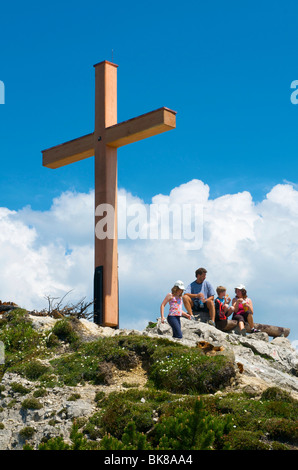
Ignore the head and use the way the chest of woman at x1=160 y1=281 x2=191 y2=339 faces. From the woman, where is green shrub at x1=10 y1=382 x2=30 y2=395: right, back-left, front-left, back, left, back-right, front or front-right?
right

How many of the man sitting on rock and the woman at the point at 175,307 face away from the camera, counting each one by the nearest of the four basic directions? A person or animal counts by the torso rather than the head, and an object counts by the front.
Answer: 0

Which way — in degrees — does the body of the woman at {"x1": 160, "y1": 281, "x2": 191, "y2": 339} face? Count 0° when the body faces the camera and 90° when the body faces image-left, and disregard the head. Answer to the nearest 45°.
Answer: approximately 315°

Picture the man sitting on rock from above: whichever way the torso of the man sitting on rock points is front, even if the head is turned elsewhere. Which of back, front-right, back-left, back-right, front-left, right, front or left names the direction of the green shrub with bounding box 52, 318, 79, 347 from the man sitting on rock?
front-right

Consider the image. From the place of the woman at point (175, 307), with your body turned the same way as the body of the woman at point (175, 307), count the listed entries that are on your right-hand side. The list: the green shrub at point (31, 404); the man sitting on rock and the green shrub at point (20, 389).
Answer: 2

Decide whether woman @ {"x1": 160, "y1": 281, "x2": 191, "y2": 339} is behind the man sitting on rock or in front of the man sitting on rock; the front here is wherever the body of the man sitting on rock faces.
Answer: in front

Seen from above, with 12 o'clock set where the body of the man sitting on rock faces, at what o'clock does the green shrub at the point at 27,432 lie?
The green shrub is roughly at 1 o'clock from the man sitting on rock.

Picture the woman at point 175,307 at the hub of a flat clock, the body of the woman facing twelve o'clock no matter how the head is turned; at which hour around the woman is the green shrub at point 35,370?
The green shrub is roughly at 3 o'clock from the woman.

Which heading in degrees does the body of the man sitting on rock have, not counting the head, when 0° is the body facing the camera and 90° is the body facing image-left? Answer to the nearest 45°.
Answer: approximately 0°
